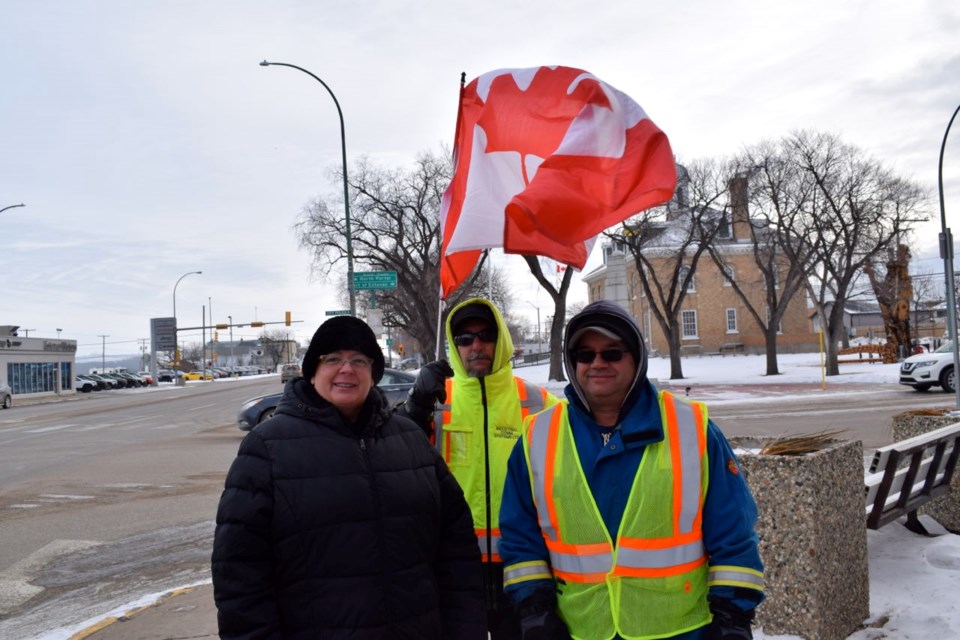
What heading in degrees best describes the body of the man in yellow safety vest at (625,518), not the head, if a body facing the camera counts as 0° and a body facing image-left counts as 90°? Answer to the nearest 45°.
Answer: approximately 0°

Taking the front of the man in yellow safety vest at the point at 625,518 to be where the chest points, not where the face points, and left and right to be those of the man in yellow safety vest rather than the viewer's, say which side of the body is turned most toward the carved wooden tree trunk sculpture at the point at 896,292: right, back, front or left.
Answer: back

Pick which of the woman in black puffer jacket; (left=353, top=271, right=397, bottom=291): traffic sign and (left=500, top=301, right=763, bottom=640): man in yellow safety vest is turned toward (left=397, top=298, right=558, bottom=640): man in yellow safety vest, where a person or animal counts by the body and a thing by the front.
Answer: the traffic sign

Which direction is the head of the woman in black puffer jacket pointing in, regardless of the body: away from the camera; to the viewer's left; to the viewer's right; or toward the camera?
toward the camera

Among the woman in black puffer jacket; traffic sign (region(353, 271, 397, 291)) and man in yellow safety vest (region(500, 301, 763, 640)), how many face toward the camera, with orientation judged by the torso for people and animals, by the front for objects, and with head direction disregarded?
3

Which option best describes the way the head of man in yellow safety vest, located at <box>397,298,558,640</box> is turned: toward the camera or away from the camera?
toward the camera

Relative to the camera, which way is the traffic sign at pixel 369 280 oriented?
toward the camera

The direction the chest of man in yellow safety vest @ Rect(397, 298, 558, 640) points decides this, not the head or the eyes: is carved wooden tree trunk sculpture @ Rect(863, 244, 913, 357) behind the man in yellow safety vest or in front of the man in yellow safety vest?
behind

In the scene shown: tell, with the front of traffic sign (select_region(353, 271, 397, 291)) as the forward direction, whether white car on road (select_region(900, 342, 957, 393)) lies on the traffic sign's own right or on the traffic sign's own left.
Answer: on the traffic sign's own left

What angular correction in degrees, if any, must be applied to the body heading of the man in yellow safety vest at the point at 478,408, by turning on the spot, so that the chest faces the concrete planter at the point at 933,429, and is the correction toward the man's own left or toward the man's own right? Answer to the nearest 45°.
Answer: approximately 135° to the man's own left

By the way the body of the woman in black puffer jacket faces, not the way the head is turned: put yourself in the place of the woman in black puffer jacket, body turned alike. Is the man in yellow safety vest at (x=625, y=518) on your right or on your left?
on your left

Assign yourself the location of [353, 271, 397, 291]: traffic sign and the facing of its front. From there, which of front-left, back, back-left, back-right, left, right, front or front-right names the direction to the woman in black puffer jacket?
front

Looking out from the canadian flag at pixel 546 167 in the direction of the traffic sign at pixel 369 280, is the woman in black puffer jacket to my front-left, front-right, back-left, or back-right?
back-left

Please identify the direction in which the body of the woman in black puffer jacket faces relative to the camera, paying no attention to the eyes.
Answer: toward the camera
